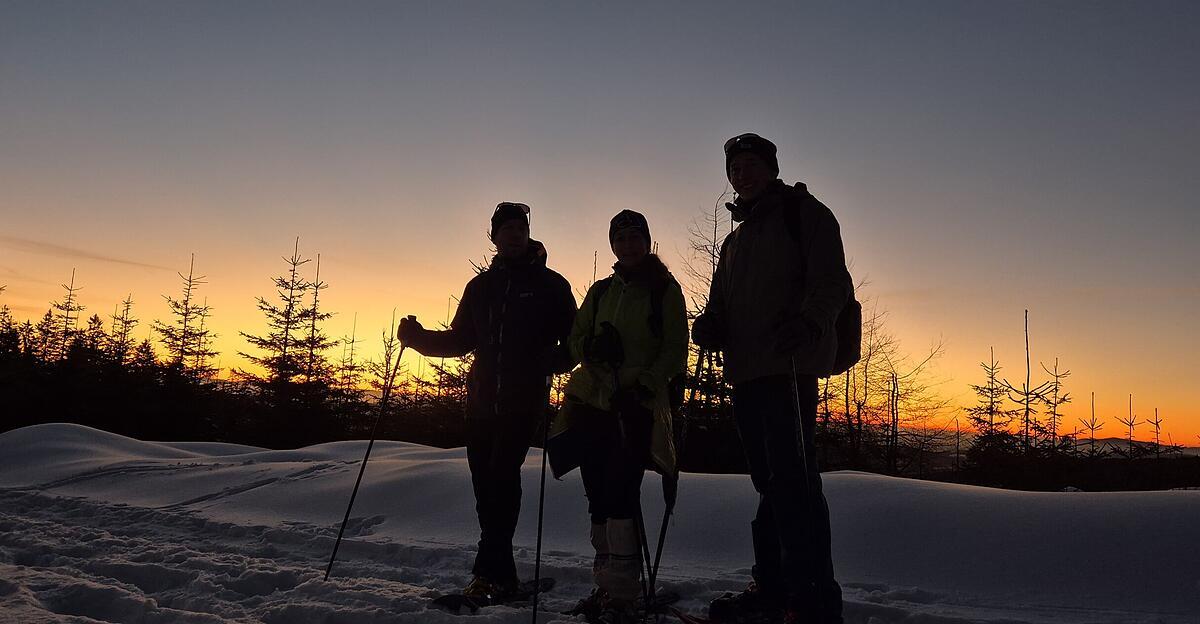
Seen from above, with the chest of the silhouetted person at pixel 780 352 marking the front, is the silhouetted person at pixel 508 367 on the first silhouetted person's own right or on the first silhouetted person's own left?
on the first silhouetted person's own right

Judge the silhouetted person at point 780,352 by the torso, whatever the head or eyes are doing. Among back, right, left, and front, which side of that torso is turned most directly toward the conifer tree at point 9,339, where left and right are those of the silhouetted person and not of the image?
right

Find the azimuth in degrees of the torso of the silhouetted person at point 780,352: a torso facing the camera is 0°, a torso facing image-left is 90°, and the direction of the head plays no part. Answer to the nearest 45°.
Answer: approximately 45°
